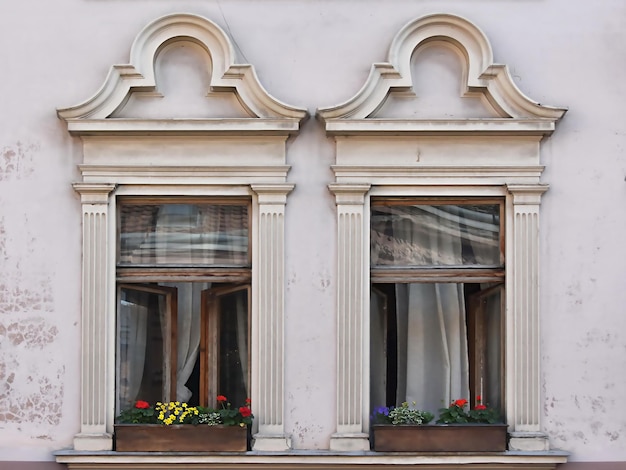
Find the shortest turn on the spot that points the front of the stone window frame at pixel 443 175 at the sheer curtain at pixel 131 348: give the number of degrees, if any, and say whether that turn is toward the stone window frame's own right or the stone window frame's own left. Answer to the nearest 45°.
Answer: approximately 90° to the stone window frame's own right

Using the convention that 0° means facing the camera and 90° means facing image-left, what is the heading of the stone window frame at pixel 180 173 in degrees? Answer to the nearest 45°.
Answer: approximately 0°

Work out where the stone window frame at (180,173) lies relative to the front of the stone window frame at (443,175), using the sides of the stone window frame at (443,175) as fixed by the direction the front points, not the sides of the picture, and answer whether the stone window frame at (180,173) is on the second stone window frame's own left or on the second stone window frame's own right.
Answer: on the second stone window frame's own right

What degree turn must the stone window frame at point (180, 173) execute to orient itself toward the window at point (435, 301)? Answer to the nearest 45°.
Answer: approximately 90° to its left

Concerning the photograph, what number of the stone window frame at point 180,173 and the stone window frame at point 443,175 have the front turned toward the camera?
2

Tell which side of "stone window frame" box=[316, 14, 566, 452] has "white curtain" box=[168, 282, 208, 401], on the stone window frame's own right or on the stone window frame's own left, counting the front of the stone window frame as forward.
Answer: on the stone window frame's own right
